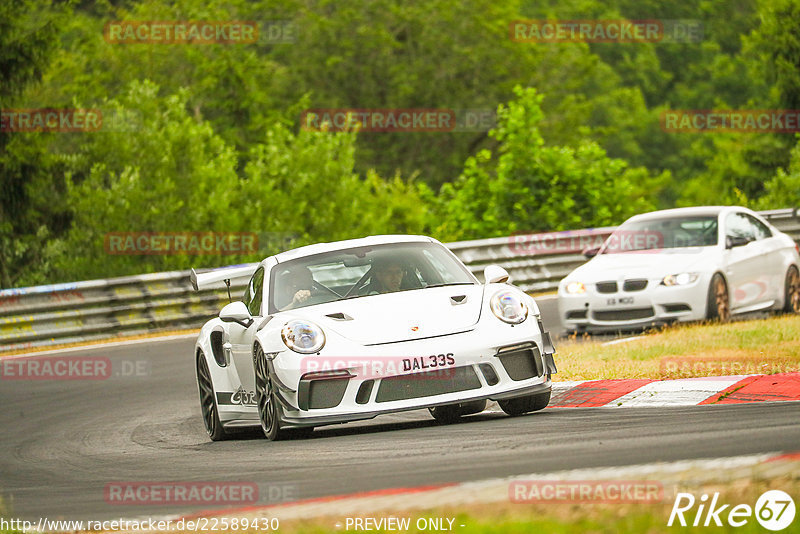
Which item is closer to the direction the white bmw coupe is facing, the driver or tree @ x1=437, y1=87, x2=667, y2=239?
the driver

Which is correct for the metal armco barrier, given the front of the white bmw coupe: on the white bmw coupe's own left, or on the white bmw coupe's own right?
on the white bmw coupe's own right

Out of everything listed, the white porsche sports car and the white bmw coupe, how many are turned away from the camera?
0

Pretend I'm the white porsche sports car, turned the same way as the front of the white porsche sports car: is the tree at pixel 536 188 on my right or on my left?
on my left

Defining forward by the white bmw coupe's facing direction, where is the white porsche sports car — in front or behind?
in front

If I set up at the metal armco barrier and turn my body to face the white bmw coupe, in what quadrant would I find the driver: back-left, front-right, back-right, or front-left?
front-right

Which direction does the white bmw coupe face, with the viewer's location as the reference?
facing the viewer and to the left of the viewer

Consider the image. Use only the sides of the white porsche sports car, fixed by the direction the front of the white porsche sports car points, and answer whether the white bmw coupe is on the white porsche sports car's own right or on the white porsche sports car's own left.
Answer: on the white porsche sports car's own left

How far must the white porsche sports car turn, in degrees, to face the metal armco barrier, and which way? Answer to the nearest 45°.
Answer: approximately 135° to its left

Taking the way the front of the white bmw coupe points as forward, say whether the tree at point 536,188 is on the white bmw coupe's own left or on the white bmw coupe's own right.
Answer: on the white bmw coupe's own right
